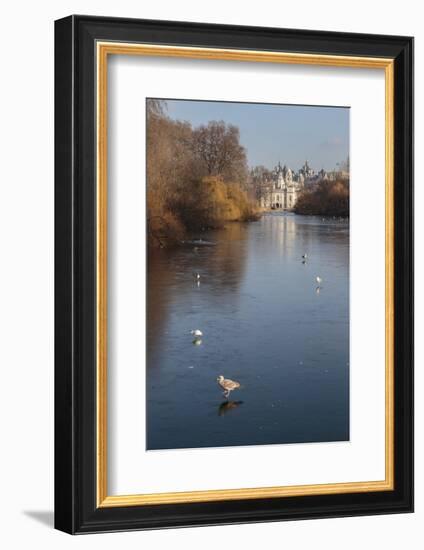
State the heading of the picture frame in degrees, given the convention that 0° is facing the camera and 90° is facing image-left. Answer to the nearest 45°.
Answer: approximately 315°
